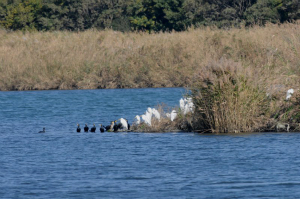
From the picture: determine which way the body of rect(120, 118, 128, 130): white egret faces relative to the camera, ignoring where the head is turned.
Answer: to the viewer's left

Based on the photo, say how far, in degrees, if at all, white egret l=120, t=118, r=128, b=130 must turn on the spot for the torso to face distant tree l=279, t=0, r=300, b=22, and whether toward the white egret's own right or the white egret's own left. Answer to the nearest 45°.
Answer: approximately 135° to the white egret's own right
